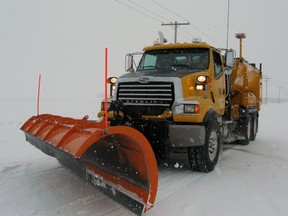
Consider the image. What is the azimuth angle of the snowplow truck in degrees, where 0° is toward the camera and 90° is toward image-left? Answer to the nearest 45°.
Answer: approximately 45°
